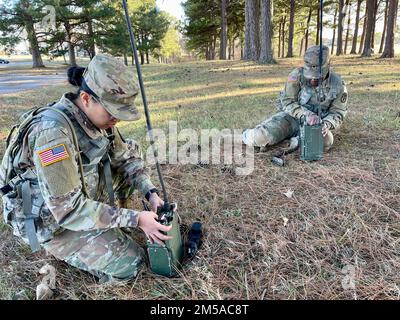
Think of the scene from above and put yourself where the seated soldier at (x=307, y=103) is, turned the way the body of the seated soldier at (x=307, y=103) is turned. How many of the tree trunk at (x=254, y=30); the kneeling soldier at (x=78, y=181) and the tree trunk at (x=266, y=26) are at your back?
2

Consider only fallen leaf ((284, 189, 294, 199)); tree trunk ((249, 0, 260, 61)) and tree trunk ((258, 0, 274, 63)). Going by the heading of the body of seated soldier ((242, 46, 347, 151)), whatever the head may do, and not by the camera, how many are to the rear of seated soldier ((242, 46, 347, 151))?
2

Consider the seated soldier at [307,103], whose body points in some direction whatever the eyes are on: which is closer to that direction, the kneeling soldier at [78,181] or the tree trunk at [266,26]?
the kneeling soldier

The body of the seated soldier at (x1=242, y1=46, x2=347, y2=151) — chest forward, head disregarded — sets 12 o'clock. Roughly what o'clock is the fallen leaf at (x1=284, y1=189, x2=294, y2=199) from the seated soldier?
The fallen leaf is roughly at 12 o'clock from the seated soldier.

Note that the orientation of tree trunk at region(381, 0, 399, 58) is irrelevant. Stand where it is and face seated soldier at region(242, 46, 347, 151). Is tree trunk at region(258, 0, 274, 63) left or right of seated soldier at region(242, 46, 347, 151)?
right

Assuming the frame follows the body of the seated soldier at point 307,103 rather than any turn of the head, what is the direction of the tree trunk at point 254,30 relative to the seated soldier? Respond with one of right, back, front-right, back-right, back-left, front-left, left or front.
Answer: back

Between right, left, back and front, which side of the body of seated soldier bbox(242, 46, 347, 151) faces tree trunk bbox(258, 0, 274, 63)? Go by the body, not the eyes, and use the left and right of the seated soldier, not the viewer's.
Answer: back

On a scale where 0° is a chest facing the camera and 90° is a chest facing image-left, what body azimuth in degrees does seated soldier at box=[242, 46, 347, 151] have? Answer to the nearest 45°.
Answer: approximately 0°

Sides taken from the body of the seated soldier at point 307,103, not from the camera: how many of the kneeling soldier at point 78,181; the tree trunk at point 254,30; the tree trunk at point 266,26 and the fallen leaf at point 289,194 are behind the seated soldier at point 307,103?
2

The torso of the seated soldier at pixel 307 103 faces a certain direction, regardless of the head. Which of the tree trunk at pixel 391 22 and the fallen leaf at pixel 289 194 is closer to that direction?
the fallen leaf

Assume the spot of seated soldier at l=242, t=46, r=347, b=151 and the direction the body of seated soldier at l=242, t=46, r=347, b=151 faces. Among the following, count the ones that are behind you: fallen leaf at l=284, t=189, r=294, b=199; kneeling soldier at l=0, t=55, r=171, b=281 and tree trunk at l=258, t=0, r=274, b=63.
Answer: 1

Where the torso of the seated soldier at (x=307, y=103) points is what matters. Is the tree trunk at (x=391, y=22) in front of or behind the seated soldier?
behind

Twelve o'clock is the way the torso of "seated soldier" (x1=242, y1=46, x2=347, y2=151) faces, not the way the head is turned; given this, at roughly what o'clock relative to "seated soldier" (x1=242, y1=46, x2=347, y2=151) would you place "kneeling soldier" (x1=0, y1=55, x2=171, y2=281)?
"kneeling soldier" (x1=0, y1=55, x2=171, y2=281) is roughly at 1 o'clock from "seated soldier" (x1=242, y1=46, x2=347, y2=151).
